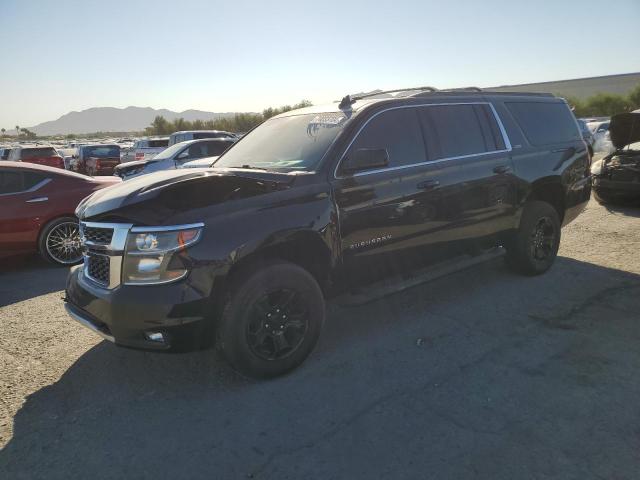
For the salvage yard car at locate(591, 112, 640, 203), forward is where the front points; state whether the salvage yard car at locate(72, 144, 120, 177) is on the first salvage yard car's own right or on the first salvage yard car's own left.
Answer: on the first salvage yard car's own right

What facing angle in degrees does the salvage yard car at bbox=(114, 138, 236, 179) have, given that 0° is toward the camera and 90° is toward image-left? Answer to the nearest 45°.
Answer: approximately 45°
